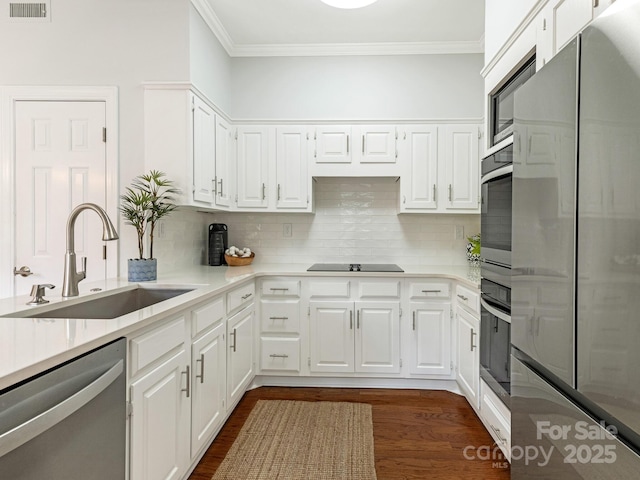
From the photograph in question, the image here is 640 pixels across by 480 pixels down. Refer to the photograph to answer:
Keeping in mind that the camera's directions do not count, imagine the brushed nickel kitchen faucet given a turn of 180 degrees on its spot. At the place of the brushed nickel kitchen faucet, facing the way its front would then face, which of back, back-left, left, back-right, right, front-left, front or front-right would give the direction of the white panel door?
front-right

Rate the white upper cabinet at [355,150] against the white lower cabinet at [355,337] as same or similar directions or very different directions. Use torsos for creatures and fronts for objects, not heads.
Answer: same or similar directions

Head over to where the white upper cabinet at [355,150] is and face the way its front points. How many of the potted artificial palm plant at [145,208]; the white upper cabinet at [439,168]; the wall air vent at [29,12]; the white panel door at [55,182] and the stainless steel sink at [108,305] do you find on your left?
1

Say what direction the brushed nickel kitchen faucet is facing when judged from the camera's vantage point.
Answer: facing the viewer and to the right of the viewer

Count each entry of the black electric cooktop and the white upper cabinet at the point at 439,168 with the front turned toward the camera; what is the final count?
2

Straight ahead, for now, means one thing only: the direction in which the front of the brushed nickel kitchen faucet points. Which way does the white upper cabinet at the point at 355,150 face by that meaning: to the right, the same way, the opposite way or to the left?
to the right

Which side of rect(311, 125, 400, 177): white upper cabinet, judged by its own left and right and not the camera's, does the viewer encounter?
front

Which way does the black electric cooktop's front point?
toward the camera

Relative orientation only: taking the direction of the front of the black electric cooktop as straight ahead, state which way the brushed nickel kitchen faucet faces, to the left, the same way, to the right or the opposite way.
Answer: to the left

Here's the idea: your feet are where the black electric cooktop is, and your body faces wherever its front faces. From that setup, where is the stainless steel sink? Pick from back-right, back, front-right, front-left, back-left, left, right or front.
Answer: front-right

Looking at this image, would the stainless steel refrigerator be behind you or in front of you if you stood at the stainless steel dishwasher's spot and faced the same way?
in front

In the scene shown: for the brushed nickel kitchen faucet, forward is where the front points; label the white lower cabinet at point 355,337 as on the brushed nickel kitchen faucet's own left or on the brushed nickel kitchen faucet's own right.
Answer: on the brushed nickel kitchen faucet's own left

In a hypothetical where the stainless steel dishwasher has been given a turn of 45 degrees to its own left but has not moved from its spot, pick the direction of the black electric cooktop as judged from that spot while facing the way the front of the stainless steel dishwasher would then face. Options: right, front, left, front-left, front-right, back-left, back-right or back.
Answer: front-left

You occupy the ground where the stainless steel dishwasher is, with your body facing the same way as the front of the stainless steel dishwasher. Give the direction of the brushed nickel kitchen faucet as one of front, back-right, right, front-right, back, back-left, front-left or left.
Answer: back-left

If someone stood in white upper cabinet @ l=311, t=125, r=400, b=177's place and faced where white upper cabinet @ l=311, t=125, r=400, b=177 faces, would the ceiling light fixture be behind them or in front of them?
in front
